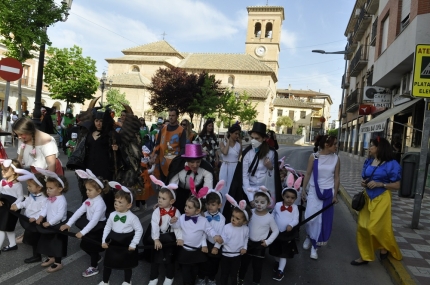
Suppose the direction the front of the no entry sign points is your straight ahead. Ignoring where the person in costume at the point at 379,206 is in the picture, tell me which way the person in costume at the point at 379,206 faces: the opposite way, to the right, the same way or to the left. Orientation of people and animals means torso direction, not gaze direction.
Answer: to the right

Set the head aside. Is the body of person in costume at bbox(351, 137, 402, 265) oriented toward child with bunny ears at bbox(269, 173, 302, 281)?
yes

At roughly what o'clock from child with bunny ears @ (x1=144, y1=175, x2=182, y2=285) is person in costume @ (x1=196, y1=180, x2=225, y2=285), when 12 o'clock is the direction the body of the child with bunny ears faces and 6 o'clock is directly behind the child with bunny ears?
The person in costume is roughly at 9 o'clock from the child with bunny ears.

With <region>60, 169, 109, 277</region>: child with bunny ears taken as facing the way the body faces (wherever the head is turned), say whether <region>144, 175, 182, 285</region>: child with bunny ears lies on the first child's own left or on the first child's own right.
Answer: on the first child's own left

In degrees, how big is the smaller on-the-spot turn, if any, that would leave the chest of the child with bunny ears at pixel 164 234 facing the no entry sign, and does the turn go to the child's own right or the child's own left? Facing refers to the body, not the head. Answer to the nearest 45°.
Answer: approximately 135° to the child's own right

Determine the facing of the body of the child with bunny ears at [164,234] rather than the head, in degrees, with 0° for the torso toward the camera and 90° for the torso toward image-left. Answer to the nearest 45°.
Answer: approximately 0°

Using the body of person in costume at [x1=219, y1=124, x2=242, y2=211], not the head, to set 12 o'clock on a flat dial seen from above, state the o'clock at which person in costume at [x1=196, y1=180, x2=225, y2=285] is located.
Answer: person in costume at [x1=196, y1=180, x2=225, y2=285] is roughly at 12 o'clock from person in costume at [x1=219, y1=124, x2=242, y2=211].

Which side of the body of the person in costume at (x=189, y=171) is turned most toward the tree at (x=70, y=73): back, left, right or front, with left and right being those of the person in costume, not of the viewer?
back

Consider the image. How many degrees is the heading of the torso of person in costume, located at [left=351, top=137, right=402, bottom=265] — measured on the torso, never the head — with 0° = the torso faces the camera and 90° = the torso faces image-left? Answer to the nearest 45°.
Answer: approximately 45°

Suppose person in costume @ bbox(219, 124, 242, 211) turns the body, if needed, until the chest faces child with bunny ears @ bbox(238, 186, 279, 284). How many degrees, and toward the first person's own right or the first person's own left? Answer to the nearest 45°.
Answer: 0° — they already face them

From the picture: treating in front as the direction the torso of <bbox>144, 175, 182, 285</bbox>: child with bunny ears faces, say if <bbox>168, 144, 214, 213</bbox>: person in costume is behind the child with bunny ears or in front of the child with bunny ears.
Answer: behind

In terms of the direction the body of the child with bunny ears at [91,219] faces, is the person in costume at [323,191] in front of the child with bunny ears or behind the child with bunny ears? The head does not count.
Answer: behind

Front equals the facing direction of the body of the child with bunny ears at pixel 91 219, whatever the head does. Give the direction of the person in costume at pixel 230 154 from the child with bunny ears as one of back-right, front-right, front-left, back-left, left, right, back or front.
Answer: back

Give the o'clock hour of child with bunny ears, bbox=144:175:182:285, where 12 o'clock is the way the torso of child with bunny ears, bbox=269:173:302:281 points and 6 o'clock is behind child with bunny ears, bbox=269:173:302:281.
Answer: child with bunny ears, bbox=144:175:182:285 is roughly at 2 o'clock from child with bunny ears, bbox=269:173:302:281.

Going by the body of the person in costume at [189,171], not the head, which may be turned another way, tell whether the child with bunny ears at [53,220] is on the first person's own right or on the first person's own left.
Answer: on the first person's own right
